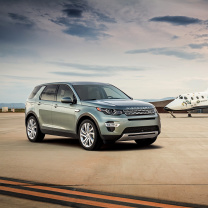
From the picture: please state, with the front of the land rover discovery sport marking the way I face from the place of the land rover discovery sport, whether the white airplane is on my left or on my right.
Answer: on my left

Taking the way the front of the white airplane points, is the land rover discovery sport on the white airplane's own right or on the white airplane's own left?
on the white airplane's own left

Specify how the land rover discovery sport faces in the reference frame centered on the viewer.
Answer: facing the viewer and to the right of the viewer

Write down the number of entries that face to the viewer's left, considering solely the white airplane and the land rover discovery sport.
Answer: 1

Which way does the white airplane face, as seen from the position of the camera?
facing to the left of the viewer
